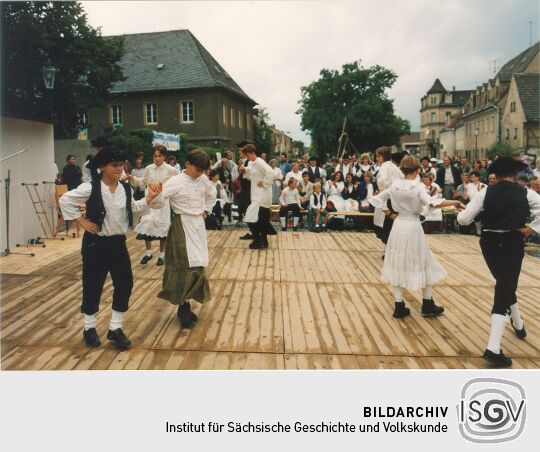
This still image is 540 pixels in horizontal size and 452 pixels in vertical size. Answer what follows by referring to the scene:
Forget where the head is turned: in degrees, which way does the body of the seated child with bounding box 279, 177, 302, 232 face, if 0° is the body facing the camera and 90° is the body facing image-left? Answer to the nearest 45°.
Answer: approximately 0°

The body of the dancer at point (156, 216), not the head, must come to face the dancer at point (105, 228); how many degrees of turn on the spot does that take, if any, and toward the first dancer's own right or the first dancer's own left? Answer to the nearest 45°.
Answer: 0° — they already face them

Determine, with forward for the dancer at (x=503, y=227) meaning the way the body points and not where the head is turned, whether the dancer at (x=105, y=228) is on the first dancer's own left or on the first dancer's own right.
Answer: on the first dancer's own left
